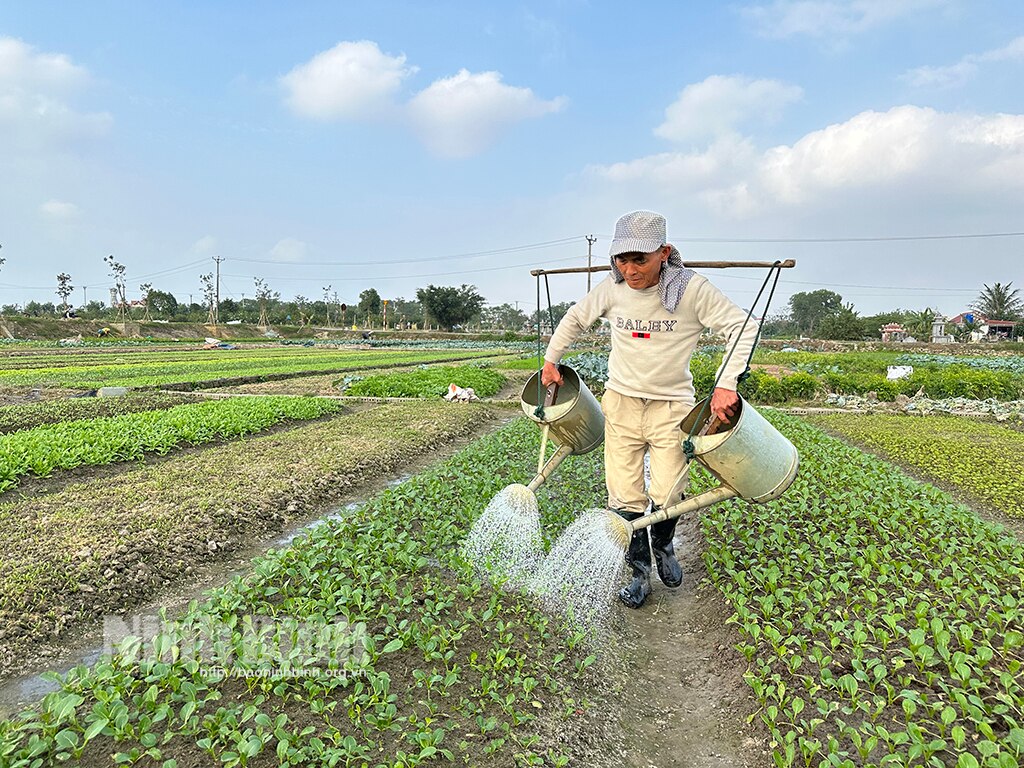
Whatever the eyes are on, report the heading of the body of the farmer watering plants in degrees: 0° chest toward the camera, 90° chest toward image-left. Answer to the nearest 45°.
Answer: approximately 0°

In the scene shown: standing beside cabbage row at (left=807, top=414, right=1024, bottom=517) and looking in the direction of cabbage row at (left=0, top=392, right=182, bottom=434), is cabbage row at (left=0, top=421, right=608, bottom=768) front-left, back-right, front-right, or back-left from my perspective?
front-left

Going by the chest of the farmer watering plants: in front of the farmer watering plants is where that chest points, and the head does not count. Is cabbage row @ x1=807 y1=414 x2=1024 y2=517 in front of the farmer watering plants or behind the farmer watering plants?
behind

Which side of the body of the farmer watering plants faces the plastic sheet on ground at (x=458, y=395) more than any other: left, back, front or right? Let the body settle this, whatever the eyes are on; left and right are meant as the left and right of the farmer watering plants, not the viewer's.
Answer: back

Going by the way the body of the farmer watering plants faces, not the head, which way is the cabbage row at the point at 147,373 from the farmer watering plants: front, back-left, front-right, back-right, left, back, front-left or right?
back-right

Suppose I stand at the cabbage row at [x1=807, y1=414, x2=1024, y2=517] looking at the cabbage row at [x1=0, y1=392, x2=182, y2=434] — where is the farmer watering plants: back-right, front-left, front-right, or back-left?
front-left

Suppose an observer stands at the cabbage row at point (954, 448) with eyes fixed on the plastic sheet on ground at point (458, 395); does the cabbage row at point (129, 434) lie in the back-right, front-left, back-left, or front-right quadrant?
front-left

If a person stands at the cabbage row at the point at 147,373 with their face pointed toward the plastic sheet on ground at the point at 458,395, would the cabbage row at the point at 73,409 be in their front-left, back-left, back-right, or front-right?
front-right

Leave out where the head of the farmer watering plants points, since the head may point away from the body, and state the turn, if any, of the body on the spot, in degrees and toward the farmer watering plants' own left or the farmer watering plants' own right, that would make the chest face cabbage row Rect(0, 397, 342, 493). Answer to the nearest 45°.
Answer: approximately 135° to the farmer watering plants' own right

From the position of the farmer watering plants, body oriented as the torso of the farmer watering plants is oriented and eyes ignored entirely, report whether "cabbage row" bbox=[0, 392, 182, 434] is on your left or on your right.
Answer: on your right

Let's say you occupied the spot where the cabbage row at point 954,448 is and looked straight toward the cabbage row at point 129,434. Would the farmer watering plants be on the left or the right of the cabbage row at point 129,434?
left
